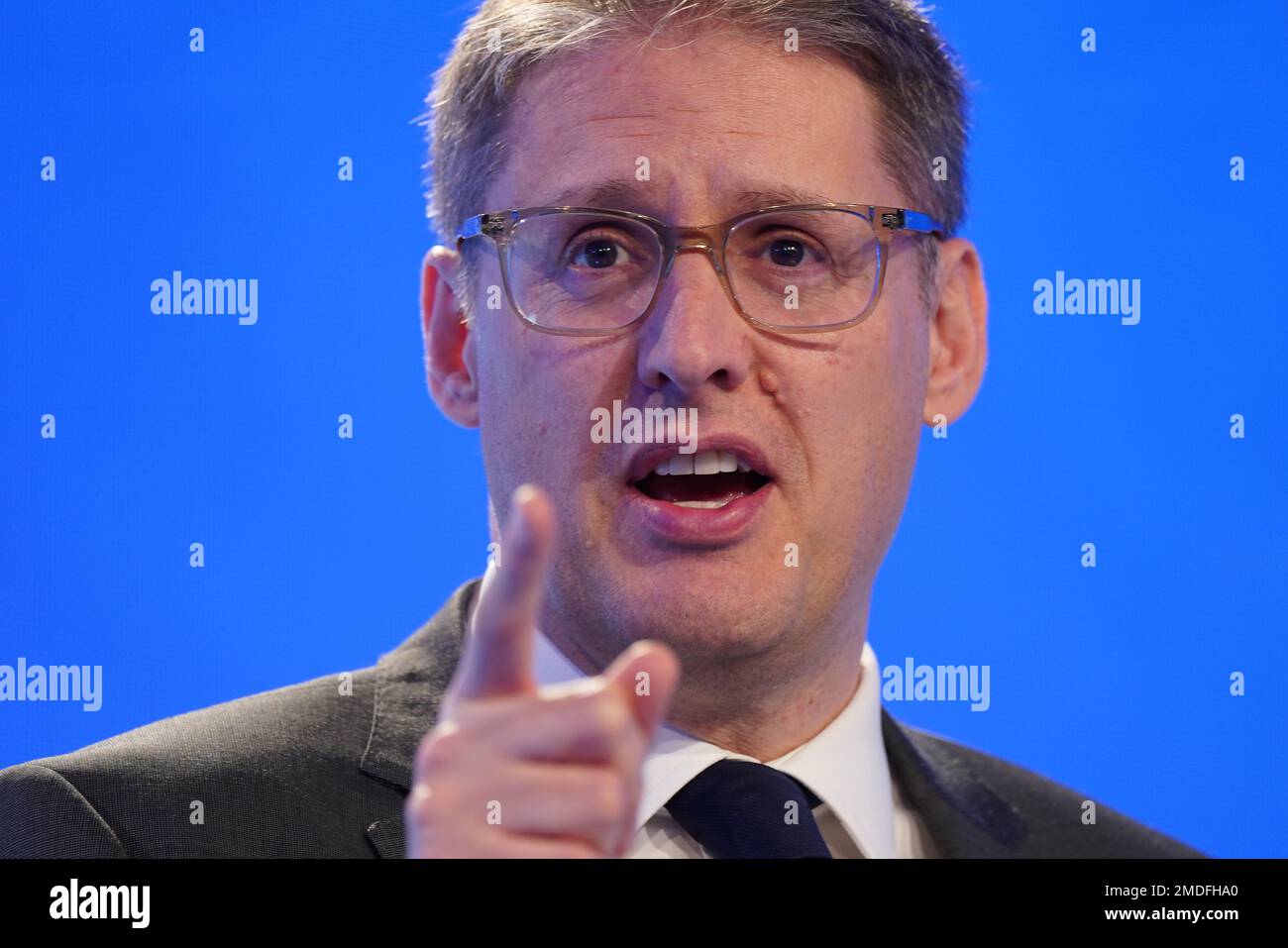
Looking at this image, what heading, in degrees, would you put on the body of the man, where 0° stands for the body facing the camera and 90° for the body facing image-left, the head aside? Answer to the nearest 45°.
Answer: approximately 0°
